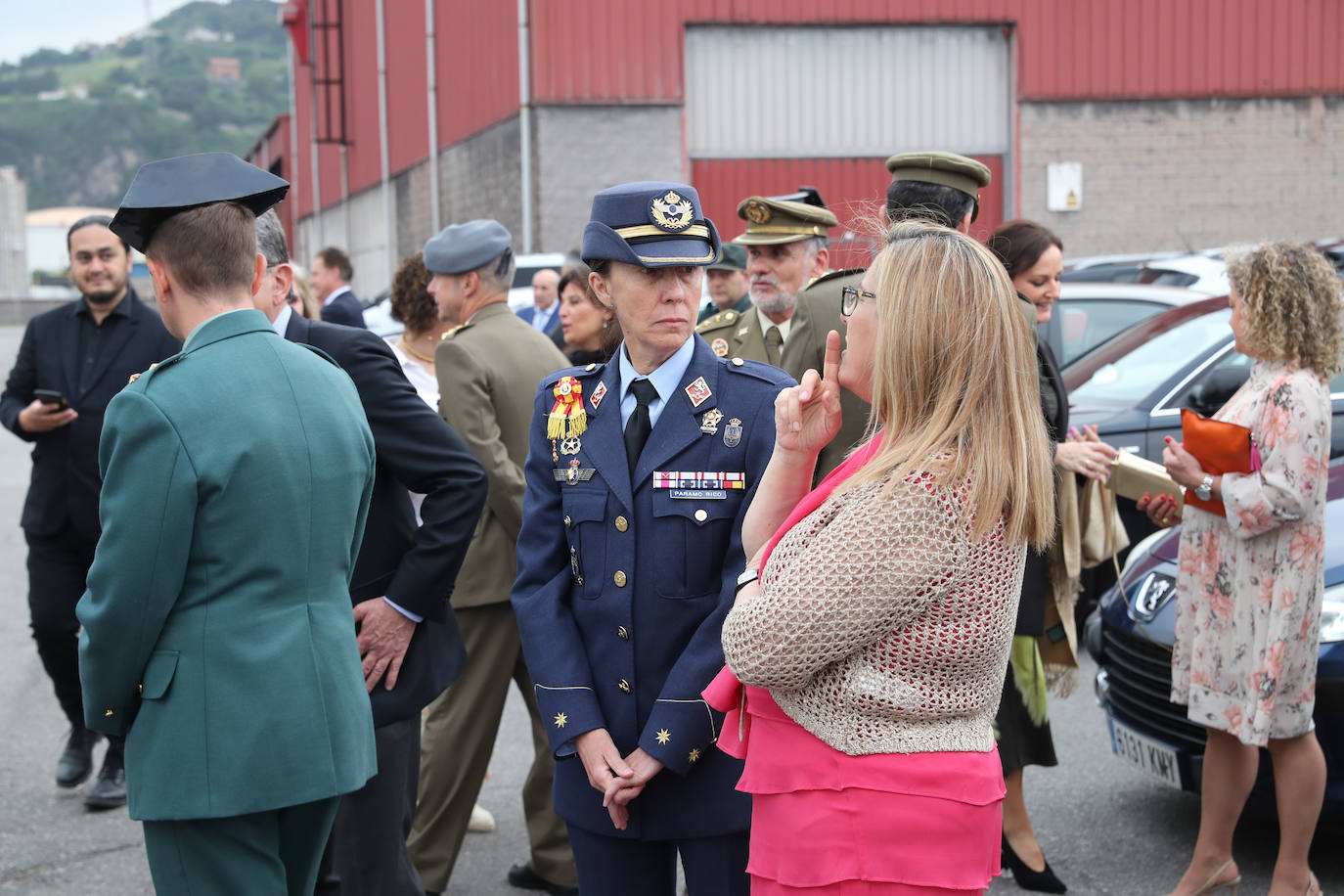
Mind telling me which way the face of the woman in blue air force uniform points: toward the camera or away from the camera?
toward the camera

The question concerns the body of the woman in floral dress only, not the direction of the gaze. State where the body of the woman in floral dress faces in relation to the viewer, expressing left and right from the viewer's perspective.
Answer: facing to the left of the viewer

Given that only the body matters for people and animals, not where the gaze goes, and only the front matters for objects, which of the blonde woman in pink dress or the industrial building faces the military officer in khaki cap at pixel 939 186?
the industrial building

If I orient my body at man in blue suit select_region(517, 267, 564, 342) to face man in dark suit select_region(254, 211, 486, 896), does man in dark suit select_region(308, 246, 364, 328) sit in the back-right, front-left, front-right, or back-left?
front-right

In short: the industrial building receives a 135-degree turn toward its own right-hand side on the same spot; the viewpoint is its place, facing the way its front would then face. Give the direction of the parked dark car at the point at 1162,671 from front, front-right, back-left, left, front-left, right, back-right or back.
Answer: back-left

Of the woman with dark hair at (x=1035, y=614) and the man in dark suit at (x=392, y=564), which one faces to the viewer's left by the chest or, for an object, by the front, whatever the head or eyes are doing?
the man in dark suit

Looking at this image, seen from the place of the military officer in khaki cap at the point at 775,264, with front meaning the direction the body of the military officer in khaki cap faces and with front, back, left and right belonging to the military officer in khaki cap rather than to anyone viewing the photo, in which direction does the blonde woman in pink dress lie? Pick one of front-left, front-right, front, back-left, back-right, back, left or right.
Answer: front-left

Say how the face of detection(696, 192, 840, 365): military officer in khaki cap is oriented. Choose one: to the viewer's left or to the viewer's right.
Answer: to the viewer's left

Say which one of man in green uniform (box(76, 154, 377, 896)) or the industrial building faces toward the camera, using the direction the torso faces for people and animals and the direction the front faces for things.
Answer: the industrial building

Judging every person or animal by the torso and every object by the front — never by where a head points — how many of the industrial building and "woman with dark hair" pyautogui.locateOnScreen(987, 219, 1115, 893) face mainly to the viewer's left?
0

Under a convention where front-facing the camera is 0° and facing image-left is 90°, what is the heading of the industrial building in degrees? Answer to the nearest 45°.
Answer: approximately 0°

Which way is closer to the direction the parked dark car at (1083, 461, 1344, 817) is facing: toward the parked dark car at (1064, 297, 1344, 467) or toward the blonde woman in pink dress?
the blonde woman in pink dress
